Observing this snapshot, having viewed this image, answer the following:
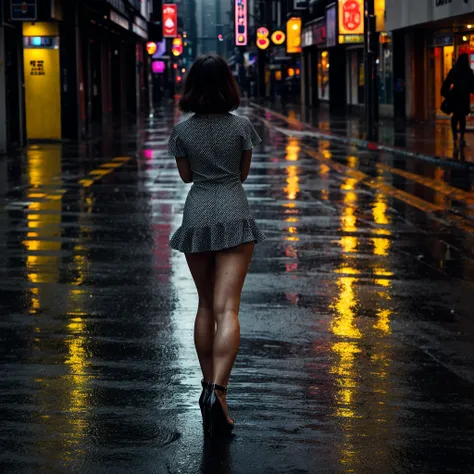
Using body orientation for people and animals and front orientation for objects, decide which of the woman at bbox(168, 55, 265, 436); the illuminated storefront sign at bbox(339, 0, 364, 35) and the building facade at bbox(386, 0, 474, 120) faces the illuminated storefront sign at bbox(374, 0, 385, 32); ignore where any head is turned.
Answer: the woman

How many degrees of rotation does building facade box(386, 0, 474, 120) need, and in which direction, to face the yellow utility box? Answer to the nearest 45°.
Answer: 0° — it already faces it

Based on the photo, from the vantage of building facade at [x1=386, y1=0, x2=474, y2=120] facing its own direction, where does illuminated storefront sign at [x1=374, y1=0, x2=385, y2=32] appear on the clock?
The illuminated storefront sign is roughly at 4 o'clock from the building facade.

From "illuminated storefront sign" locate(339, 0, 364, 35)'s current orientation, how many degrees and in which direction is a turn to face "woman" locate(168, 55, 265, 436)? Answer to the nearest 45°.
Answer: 0° — it already faces them

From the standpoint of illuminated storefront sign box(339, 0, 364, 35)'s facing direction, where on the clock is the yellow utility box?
The yellow utility box is roughly at 1 o'clock from the illuminated storefront sign.

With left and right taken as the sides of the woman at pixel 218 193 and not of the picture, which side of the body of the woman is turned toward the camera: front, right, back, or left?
back

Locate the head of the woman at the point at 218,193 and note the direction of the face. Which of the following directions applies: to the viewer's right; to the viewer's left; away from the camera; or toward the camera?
away from the camera

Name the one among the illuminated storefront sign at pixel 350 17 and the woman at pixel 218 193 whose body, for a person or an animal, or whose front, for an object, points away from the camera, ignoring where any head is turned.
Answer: the woman

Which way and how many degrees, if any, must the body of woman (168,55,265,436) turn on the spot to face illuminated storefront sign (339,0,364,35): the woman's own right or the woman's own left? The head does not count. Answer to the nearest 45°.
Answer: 0° — they already face it
